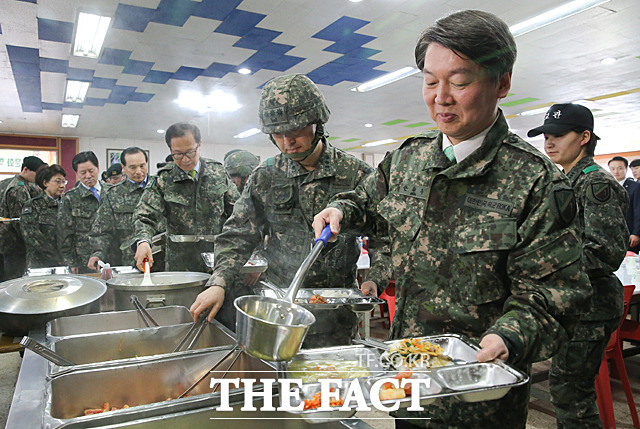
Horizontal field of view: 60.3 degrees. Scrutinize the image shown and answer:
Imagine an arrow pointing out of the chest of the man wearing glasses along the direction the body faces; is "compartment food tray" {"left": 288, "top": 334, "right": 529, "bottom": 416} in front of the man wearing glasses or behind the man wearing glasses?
in front

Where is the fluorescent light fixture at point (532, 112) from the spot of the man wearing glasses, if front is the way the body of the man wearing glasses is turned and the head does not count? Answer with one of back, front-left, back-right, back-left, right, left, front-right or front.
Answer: back-left

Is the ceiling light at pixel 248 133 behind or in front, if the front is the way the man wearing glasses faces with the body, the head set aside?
behind

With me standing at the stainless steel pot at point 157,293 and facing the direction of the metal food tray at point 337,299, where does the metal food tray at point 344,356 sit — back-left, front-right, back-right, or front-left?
front-right

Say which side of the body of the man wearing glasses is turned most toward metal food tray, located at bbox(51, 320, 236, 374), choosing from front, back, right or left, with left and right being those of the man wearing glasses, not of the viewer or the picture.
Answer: front

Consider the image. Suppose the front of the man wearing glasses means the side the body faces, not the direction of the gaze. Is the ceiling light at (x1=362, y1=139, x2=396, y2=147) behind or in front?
behind

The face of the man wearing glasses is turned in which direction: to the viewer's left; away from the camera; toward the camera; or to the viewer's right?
toward the camera

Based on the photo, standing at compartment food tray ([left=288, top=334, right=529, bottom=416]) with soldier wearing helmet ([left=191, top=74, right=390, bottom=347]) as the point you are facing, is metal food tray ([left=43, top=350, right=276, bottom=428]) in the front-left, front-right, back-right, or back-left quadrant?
front-left

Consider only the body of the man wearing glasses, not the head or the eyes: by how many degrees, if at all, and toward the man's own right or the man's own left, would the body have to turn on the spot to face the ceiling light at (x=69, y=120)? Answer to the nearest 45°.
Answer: approximately 180°

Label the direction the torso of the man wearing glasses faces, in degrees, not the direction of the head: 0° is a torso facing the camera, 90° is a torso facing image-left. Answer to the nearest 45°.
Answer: approximately 0°

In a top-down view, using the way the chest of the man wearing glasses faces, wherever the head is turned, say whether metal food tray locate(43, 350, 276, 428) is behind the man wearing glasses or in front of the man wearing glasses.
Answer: in front

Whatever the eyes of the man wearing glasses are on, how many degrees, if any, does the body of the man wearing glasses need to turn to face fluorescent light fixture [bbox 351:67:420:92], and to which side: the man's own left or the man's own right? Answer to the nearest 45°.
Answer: approximately 135° to the man's own left
